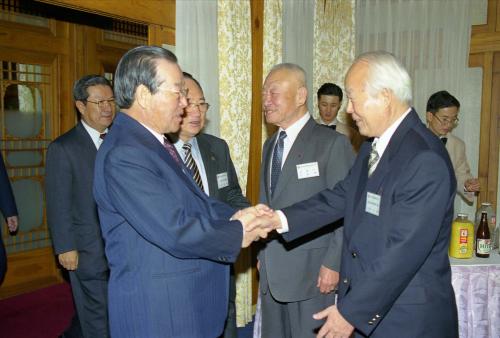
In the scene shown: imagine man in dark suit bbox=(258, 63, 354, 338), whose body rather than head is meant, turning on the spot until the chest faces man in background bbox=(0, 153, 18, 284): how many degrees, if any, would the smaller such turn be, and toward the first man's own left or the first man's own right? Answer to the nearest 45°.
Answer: approximately 45° to the first man's own right

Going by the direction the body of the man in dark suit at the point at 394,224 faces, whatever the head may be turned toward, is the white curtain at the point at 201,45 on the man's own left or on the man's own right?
on the man's own right

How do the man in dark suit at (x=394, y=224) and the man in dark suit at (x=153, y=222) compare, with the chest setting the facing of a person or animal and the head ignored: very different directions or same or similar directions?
very different directions

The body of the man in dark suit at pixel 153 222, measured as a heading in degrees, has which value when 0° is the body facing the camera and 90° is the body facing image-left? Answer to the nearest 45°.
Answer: approximately 270°

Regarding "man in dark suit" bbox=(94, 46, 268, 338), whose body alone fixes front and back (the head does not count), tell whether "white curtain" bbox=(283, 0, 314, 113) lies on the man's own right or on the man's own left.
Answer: on the man's own left

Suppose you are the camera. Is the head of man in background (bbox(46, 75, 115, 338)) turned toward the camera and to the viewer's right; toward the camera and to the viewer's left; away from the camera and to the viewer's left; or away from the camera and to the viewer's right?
toward the camera and to the viewer's right

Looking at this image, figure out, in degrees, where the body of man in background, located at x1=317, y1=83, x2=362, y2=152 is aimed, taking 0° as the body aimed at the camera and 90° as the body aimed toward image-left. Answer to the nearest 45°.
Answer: approximately 0°

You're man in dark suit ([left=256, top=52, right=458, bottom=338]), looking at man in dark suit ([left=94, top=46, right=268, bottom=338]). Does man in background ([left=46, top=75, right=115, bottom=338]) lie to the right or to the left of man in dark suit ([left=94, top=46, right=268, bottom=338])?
right

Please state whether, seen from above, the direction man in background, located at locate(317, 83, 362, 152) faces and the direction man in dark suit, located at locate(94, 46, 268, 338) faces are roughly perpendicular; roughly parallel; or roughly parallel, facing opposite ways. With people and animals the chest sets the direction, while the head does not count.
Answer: roughly perpendicular

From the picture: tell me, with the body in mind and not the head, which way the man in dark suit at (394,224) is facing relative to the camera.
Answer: to the viewer's left

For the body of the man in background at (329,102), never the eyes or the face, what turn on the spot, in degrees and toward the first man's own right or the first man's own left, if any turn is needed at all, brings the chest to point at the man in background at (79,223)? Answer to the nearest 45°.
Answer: approximately 45° to the first man's own right
